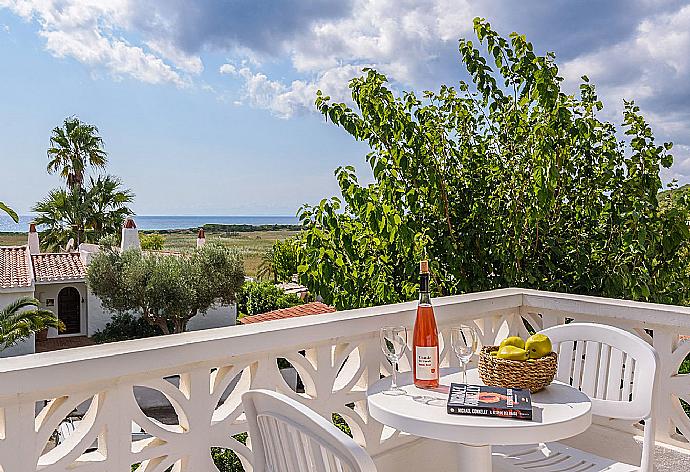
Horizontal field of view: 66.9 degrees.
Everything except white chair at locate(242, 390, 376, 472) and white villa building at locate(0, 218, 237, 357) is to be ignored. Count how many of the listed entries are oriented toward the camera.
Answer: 1

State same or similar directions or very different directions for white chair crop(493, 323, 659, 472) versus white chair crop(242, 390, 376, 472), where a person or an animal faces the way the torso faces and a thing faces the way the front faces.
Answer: very different directions

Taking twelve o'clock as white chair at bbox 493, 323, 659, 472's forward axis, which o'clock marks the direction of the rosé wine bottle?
The rosé wine bottle is roughly at 12 o'clock from the white chair.

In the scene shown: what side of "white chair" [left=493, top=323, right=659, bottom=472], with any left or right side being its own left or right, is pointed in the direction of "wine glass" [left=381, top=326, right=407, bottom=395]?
front

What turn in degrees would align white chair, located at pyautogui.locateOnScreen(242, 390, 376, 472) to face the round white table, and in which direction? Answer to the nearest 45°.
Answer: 0° — it already faces it

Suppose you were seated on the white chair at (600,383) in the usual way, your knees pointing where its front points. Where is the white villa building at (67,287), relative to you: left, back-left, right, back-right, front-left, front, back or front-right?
right

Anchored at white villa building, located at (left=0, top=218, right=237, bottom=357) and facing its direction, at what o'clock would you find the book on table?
The book on table is roughly at 12 o'clock from the white villa building.

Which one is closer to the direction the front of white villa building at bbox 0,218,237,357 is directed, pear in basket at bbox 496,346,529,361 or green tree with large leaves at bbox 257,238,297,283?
the pear in basket

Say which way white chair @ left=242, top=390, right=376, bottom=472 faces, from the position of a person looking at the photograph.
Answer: facing away from the viewer and to the right of the viewer

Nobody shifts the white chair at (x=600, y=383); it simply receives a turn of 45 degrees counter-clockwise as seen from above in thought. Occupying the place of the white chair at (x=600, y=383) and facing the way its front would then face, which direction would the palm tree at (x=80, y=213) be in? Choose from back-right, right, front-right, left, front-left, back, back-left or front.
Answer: back-right

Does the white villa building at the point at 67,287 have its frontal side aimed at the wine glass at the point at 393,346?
yes

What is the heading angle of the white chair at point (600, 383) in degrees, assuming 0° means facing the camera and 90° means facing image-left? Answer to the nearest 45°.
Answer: approximately 45°

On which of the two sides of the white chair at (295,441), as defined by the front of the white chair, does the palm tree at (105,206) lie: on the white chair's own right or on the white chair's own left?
on the white chair's own left

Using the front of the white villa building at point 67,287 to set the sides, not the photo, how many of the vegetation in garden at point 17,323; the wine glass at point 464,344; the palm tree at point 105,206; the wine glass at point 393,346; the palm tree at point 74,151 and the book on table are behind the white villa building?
2

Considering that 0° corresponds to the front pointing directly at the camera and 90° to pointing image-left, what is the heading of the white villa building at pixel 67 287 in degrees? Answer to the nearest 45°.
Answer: approximately 0°

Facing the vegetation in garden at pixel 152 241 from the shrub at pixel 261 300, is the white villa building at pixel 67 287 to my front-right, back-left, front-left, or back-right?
front-left

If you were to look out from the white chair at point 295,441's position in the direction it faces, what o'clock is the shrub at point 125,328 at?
The shrub is roughly at 10 o'clock from the white chair.

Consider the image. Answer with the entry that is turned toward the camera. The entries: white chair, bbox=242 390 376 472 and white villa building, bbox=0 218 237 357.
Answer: the white villa building
